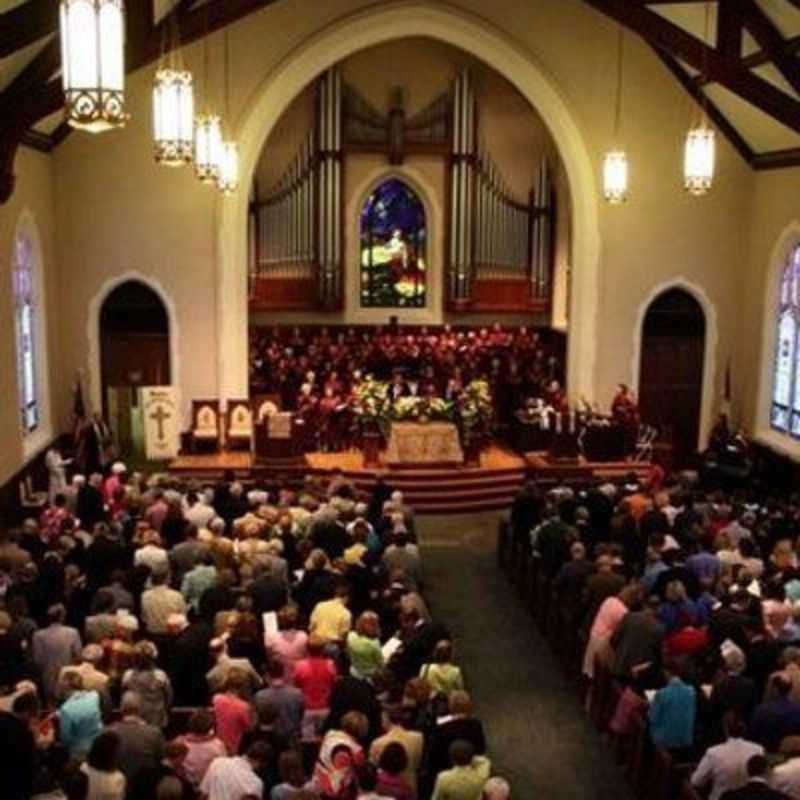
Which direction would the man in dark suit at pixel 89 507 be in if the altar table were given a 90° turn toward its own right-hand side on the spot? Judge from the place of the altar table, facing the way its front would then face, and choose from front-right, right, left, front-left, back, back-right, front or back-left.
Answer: front-left

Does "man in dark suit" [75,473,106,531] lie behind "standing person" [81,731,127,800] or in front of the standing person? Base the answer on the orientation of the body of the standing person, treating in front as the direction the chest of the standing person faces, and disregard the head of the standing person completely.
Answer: in front

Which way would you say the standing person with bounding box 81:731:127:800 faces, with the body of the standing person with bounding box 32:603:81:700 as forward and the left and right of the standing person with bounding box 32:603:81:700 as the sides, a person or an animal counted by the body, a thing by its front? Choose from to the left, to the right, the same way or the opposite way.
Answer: the same way

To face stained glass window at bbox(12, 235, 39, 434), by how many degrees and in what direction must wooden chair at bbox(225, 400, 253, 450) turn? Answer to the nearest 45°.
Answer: approximately 90° to its right

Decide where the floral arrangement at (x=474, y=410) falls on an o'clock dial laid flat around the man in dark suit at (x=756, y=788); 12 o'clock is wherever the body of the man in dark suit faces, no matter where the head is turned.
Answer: The floral arrangement is roughly at 11 o'clock from the man in dark suit.

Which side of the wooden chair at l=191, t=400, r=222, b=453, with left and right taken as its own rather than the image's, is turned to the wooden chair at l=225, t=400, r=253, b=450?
left

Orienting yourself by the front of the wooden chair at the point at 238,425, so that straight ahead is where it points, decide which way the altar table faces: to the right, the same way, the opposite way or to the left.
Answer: the same way

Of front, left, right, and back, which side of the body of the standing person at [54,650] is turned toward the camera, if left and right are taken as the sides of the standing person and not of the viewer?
back

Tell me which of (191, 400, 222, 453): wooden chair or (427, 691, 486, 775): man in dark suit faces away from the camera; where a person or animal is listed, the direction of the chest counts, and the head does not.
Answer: the man in dark suit

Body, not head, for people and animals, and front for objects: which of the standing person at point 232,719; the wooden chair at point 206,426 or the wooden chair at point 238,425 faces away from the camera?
the standing person

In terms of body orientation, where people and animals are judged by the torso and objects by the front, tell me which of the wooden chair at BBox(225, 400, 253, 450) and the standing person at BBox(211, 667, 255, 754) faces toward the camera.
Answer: the wooden chair

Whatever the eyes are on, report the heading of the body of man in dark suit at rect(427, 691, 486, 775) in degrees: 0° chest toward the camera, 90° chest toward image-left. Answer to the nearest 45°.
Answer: approximately 180°

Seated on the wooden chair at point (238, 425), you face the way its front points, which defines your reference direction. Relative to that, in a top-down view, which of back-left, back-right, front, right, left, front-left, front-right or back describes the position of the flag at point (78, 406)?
right

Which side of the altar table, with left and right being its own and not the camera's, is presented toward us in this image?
front

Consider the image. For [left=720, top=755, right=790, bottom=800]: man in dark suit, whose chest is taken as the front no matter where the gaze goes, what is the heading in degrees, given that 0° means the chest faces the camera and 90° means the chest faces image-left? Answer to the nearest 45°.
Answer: approximately 180°

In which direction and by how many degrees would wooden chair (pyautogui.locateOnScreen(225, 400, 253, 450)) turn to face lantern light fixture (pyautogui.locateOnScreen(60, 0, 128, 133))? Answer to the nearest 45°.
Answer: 0° — it already faces it

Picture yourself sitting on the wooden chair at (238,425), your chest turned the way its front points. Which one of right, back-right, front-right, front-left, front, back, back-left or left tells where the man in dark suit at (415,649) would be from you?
front

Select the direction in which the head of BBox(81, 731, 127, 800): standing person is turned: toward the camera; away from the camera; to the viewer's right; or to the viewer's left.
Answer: away from the camera

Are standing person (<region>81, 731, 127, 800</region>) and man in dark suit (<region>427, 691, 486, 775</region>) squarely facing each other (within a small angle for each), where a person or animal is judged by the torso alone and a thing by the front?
no

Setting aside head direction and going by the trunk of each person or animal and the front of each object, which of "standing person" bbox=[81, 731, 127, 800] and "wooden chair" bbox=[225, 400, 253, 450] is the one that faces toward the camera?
the wooden chair

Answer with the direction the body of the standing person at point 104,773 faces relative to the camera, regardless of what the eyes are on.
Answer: away from the camera

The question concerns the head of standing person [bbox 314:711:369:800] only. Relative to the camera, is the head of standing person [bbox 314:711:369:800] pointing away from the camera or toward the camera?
away from the camera
